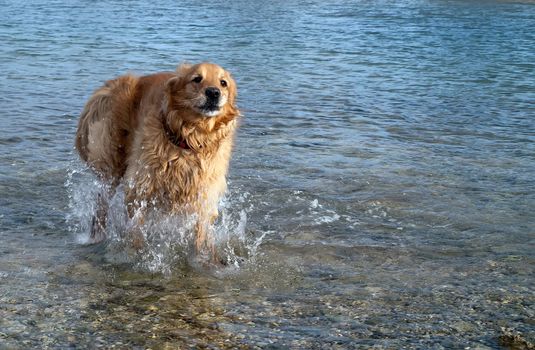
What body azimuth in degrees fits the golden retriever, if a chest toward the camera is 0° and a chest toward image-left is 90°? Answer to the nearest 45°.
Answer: approximately 315°
